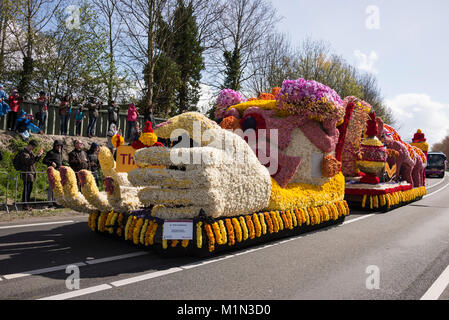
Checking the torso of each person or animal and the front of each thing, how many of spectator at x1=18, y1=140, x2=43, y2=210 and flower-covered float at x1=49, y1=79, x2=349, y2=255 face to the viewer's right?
1

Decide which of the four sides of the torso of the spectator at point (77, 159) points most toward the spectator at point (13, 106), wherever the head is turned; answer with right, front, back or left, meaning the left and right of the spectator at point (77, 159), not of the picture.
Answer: back

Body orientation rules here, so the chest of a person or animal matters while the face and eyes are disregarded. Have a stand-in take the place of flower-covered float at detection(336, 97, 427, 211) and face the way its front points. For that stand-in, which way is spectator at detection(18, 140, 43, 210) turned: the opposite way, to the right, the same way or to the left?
the opposite way

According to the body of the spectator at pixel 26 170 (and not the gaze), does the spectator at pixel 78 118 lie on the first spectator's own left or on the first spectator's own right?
on the first spectator's own left

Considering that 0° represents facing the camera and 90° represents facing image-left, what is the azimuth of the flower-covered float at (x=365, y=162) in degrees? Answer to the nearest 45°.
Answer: approximately 45°

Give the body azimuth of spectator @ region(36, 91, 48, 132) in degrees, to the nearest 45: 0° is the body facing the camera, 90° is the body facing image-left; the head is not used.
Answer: approximately 315°

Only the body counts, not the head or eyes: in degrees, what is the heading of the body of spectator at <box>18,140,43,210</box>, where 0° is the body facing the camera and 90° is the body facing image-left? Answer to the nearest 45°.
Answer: approximately 270°

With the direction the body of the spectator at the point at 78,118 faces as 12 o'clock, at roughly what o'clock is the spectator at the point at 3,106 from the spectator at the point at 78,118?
the spectator at the point at 3,106 is roughly at 3 o'clock from the spectator at the point at 78,118.
